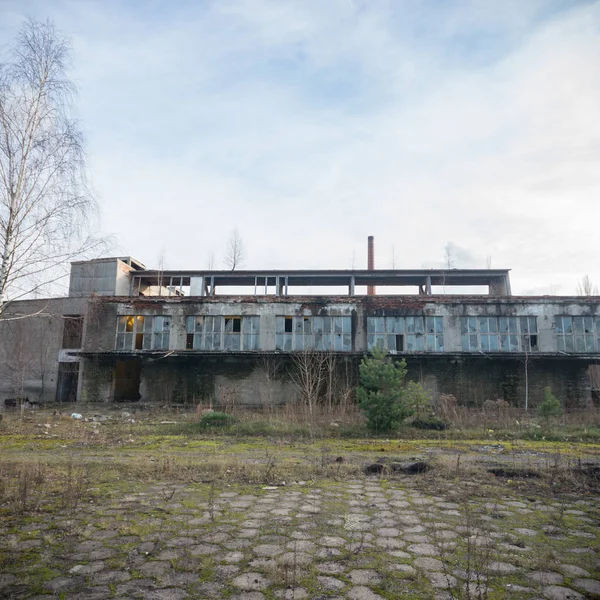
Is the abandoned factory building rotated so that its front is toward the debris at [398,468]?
yes

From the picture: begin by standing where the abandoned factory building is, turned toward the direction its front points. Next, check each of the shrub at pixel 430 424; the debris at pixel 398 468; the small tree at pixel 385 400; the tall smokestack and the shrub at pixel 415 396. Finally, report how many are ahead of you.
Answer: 4

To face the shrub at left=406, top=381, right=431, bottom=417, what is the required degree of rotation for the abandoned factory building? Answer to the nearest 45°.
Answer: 0° — it already faces it

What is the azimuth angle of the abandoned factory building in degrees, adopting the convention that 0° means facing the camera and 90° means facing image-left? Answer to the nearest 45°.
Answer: approximately 0°

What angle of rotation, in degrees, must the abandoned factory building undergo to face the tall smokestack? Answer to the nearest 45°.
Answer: approximately 180°

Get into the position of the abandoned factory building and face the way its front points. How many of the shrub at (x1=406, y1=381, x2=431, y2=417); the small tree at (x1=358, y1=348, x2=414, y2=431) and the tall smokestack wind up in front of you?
2

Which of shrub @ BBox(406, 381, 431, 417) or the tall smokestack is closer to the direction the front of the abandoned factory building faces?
the shrub

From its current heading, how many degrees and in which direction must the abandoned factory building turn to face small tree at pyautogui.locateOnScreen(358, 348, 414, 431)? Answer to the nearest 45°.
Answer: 0° — it already faces it
